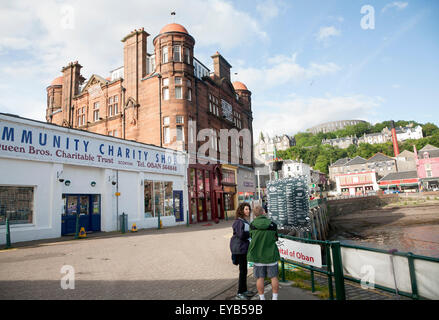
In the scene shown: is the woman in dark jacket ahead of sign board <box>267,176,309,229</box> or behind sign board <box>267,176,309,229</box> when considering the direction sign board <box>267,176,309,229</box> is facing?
ahead

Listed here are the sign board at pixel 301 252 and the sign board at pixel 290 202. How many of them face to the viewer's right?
0

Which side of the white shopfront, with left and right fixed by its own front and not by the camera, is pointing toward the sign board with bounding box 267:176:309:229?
front

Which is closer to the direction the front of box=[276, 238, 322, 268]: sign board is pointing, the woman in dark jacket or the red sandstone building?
the woman in dark jacket

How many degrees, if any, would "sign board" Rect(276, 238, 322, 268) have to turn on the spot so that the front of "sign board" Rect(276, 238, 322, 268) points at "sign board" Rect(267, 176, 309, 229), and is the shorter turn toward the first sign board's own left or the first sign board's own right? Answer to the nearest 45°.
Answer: approximately 135° to the first sign board's own right

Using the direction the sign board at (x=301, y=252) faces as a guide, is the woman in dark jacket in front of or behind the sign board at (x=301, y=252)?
in front

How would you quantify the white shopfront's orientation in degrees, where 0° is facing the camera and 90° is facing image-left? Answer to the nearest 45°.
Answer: approximately 315°

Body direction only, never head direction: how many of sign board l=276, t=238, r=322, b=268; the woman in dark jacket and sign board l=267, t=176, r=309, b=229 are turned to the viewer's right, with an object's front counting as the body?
1

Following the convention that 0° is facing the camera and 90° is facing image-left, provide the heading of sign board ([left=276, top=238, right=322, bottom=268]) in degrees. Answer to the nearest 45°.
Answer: approximately 45°

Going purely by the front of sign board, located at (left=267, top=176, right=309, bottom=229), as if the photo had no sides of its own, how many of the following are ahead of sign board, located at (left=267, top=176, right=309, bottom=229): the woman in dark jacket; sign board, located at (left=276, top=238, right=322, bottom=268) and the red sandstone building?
2

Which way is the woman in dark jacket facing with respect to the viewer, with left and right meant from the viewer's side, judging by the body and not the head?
facing to the right of the viewer

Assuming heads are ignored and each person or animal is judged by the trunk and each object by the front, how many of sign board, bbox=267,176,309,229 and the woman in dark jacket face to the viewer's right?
1
